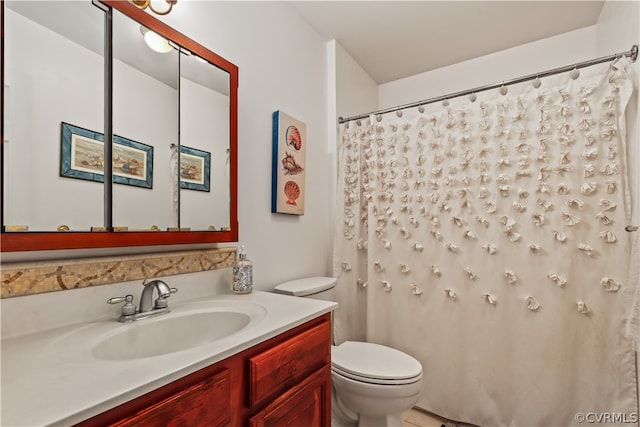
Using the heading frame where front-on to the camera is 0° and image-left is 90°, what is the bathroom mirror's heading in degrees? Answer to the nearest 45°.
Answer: approximately 315°

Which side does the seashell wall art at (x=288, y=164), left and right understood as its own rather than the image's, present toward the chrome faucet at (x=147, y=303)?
right

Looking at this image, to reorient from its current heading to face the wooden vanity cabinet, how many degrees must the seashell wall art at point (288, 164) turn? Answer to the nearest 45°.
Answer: approximately 45° to its right

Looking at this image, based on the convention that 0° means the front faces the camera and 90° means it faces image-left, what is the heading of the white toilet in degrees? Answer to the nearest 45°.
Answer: approximately 315°

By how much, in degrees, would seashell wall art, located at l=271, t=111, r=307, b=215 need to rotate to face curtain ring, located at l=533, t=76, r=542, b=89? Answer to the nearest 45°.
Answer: approximately 45° to its left

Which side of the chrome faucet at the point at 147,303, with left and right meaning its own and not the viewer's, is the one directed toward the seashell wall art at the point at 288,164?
left

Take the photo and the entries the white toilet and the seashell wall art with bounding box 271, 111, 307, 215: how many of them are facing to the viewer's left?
0

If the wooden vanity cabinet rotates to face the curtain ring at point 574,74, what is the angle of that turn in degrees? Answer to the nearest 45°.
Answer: approximately 45° to its left

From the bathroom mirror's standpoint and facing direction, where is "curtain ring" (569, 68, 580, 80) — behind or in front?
in front
